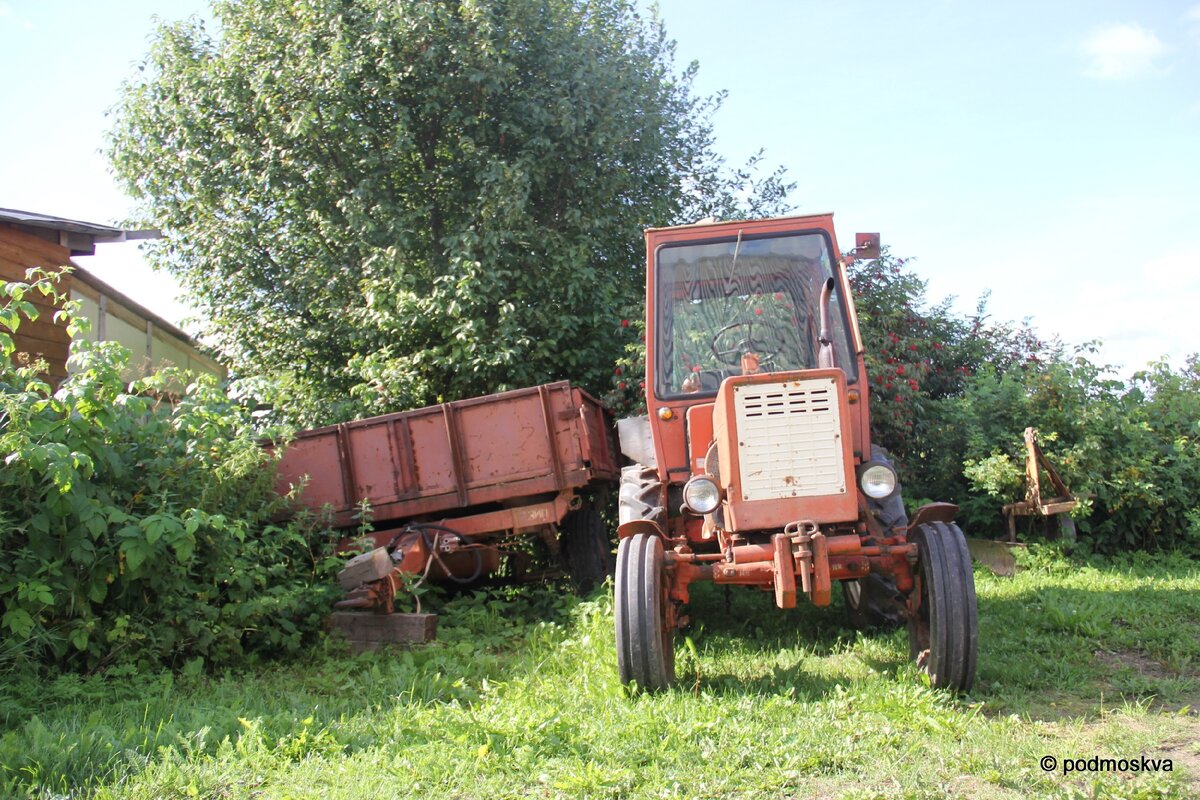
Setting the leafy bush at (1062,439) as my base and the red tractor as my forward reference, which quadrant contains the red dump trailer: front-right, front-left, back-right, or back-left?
front-right

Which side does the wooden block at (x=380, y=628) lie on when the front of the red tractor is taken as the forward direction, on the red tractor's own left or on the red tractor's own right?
on the red tractor's own right

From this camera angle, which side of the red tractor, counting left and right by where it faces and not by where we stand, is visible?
front

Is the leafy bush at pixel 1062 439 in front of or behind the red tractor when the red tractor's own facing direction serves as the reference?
behind

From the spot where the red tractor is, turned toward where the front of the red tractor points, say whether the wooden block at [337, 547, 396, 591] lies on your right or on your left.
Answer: on your right

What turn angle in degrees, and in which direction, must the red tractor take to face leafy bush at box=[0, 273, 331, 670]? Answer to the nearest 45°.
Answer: approximately 90° to its right

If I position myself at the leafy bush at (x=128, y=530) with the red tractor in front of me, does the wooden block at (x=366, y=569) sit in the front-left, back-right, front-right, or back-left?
front-left

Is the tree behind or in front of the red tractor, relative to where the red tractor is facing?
behind

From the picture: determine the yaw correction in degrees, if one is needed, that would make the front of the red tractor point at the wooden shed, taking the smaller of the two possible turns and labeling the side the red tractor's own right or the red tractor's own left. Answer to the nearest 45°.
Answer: approximately 135° to the red tractor's own right
